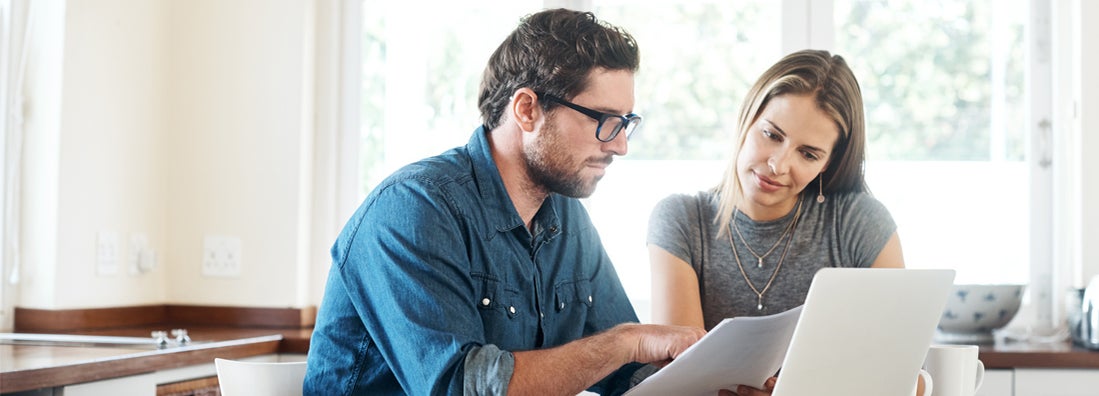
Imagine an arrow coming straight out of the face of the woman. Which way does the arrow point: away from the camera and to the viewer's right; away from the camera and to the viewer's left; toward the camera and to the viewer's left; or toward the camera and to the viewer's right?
toward the camera and to the viewer's left

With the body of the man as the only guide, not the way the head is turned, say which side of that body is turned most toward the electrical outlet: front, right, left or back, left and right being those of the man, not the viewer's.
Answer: back

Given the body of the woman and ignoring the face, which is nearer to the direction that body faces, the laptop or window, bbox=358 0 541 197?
the laptop

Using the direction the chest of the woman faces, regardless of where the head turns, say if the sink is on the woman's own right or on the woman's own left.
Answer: on the woman's own right

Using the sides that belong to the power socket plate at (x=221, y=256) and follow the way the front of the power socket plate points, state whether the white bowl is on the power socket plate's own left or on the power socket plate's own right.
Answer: on the power socket plate's own left

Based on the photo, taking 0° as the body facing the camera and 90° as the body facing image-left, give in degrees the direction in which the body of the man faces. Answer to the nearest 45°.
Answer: approximately 315°

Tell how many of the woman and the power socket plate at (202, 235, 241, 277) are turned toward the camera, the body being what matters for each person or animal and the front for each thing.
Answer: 2

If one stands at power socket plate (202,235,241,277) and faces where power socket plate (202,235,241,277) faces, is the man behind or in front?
in front

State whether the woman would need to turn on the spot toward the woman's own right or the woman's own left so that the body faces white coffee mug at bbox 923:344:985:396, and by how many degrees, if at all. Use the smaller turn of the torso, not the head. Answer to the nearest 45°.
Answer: approximately 45° to the woman's own left
